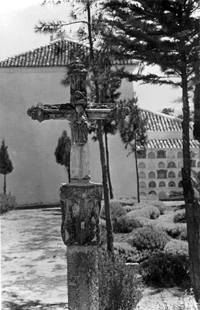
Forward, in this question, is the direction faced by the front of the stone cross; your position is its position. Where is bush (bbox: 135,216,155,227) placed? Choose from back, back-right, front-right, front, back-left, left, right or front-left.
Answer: back

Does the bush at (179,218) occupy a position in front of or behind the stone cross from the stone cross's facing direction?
behind

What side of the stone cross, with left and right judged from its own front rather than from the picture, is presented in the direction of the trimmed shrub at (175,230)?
back

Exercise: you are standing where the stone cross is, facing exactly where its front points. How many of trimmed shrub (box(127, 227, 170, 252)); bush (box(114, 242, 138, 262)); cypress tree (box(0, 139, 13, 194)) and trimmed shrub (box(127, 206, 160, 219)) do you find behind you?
4

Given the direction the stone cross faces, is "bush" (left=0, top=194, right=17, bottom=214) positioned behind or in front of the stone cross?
behind

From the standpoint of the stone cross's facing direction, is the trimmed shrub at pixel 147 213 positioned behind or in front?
behind

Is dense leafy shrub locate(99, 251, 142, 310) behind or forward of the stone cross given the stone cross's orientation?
behind

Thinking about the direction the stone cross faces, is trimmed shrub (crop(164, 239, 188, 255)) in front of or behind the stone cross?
behind

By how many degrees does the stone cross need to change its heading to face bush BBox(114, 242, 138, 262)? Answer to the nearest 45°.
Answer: approximately 180°

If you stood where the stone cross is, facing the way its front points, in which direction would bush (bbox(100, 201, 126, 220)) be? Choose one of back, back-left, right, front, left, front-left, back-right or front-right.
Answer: back

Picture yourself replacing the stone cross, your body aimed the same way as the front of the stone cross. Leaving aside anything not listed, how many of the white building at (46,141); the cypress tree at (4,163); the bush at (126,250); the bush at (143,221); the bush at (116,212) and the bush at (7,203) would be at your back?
6

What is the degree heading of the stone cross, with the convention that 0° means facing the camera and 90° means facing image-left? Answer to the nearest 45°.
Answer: approximately 0°

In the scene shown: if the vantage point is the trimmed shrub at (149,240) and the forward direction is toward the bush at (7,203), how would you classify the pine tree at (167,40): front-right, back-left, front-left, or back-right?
back-left

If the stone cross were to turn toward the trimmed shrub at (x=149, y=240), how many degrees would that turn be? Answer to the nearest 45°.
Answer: approximately 180°
